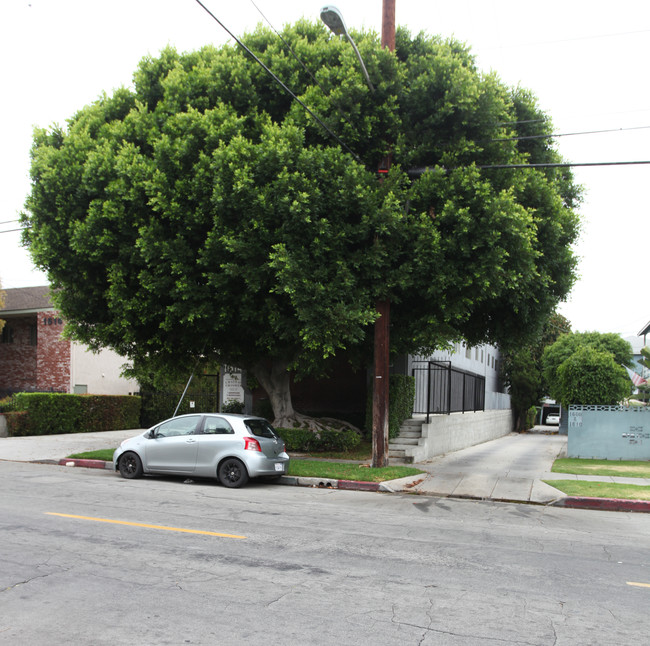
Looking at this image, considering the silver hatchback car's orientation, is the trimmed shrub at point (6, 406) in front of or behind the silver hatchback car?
in front

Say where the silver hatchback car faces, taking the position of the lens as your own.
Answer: facing away from the viewer and to the left of the viewer

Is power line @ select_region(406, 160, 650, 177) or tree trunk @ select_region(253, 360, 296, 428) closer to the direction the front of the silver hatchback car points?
the tree trunk

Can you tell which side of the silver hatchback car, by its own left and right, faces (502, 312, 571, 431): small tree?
right

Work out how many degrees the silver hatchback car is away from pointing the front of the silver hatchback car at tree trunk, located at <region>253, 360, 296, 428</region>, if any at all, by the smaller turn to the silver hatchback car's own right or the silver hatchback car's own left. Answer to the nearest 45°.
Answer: approximately 45° to the silver hatchback car's own right

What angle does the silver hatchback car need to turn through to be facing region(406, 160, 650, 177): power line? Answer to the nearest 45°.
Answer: approximately 180°

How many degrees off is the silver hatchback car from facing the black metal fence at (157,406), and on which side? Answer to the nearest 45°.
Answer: approximately 45° to its right
